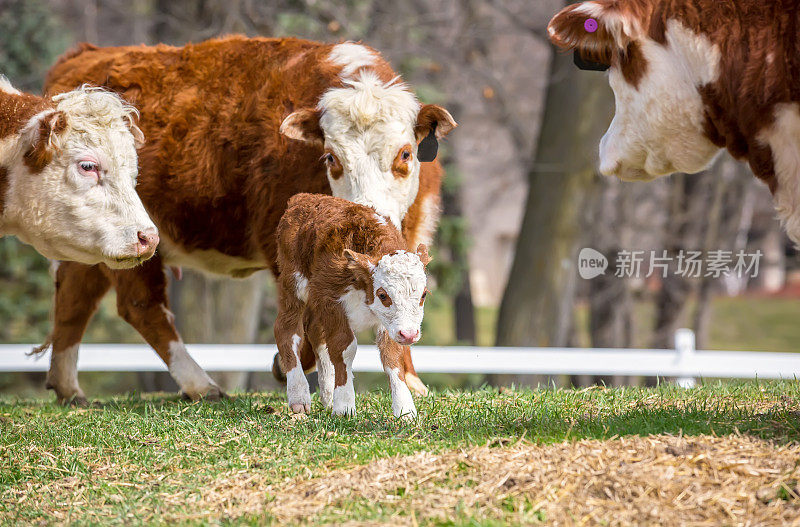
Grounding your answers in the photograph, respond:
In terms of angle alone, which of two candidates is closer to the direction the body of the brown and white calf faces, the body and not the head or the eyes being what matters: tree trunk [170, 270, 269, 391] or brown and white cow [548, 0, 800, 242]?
the brown and white cow

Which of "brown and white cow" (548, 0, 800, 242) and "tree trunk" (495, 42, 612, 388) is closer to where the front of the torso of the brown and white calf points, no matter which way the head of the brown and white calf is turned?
the brown and white cow

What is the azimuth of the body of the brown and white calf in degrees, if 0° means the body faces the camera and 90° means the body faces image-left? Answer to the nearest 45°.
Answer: approximately 315°

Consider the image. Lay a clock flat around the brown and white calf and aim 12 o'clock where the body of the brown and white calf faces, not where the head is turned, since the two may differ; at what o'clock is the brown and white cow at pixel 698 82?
The brown and white cow is roughly at 11 o'clock from the brown and white calf.

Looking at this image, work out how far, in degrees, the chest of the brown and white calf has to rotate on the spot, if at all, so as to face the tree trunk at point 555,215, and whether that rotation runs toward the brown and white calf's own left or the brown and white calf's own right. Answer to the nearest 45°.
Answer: approximately 135° to the brown and white calf's own left

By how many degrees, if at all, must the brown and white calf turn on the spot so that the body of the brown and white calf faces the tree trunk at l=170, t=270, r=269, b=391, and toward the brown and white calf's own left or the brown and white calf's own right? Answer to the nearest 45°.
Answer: approximately 135° to the brown and white calf's own left

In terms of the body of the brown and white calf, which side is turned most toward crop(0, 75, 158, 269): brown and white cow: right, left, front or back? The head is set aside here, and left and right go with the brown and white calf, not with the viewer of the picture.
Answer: right
